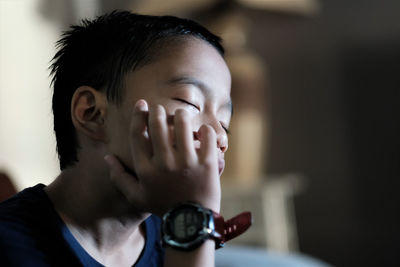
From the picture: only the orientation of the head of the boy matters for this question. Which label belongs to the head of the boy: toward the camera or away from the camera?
toward the camera

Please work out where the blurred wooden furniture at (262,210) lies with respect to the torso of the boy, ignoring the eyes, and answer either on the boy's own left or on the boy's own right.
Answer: on the boy's own left

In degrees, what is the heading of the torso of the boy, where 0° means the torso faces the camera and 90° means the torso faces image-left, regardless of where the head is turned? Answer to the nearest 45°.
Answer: approximately 315°
